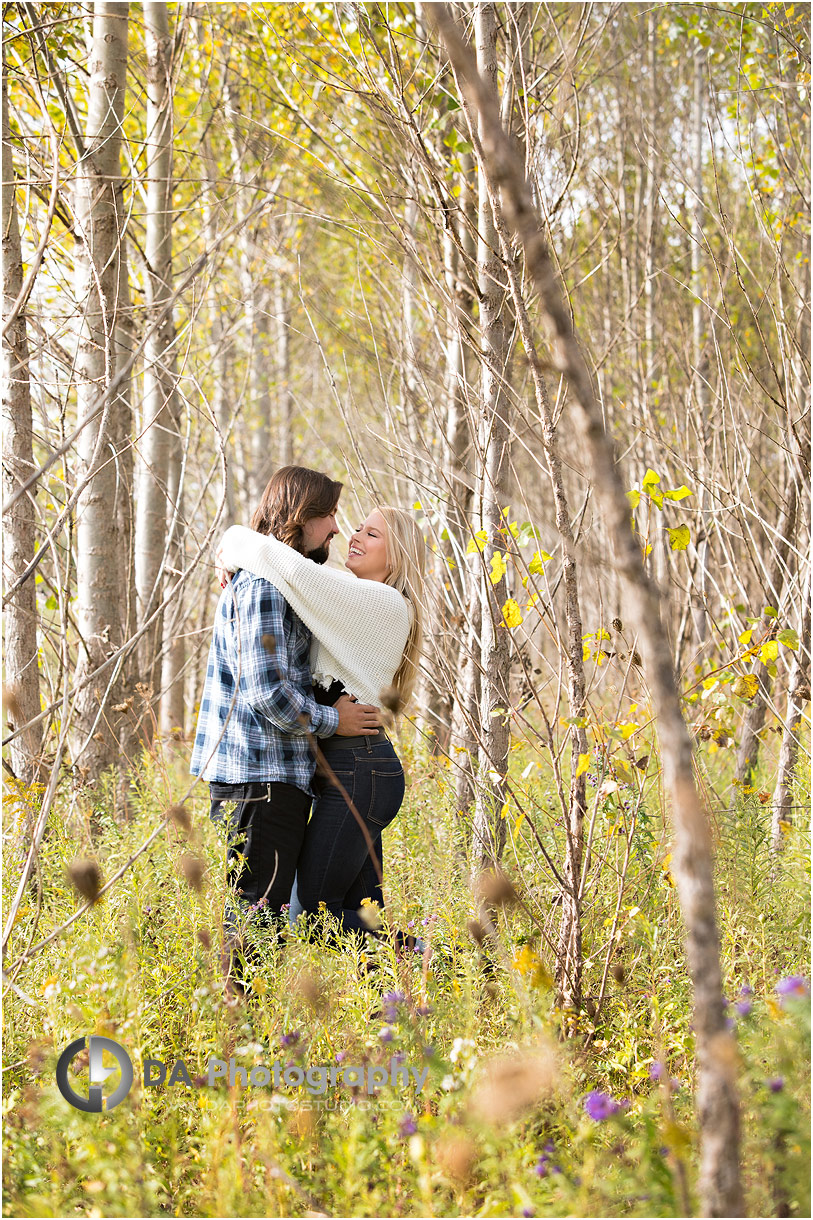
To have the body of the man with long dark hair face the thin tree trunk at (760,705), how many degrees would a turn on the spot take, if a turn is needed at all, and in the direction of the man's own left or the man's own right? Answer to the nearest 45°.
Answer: approximately 45° to the man's own left

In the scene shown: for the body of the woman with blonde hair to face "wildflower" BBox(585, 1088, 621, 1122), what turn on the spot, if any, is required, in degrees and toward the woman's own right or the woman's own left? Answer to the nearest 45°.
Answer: approximately 90° to the woman's own left

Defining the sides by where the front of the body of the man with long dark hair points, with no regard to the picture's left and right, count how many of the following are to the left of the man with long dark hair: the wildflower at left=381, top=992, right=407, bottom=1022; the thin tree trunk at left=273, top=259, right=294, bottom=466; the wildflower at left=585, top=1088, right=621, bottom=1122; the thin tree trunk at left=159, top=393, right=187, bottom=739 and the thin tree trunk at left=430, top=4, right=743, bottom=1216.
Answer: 2

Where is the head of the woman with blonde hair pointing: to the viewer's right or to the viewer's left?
to the viewer's left

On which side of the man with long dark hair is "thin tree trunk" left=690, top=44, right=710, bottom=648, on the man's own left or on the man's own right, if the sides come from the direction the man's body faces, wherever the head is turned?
on the man's own left

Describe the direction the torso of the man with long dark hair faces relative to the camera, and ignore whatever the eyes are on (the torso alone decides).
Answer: to the viewer's right

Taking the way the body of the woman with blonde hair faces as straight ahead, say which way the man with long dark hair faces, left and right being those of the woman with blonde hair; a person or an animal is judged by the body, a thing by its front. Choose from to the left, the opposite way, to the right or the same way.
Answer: the opposite way

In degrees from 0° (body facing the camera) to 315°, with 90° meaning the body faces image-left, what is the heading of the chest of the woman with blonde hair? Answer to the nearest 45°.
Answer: approximately 90°

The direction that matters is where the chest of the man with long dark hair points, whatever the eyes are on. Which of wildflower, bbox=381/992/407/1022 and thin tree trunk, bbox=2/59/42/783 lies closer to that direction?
the wildflower

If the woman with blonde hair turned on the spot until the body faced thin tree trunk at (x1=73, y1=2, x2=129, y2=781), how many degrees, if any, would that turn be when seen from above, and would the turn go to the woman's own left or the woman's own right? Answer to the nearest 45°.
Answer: approximately 45° to the woman's own right
